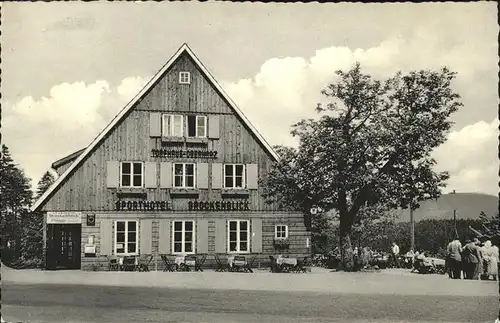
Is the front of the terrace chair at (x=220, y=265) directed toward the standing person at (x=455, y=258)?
yes

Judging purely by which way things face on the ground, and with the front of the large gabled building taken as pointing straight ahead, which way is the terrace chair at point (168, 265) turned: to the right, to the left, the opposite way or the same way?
to the left

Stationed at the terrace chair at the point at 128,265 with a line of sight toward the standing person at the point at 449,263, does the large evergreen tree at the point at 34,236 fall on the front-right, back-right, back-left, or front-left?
back-left

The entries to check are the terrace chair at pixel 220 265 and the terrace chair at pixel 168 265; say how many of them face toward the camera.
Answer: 0

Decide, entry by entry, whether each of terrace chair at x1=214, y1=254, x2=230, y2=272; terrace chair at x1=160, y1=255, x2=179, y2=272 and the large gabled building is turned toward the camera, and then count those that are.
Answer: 1

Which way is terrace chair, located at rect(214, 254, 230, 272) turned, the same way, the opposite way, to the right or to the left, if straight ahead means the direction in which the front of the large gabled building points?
to the left

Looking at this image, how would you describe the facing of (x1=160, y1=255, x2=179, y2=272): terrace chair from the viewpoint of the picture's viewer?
facing to the right of the viewer

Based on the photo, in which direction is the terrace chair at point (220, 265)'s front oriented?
to the viewer's right
